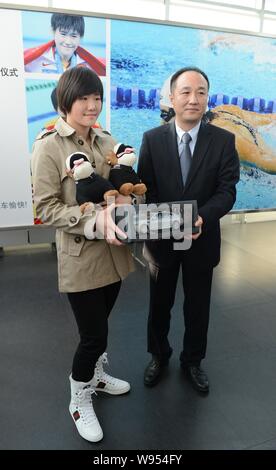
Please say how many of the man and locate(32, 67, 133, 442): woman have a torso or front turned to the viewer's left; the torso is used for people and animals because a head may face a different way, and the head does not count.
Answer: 0

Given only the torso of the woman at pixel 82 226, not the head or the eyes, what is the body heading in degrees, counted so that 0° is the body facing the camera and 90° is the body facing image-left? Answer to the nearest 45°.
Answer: approximately 315°

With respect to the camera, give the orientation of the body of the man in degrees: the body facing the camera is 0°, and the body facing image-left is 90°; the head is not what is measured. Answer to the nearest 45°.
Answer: approximately 0°
